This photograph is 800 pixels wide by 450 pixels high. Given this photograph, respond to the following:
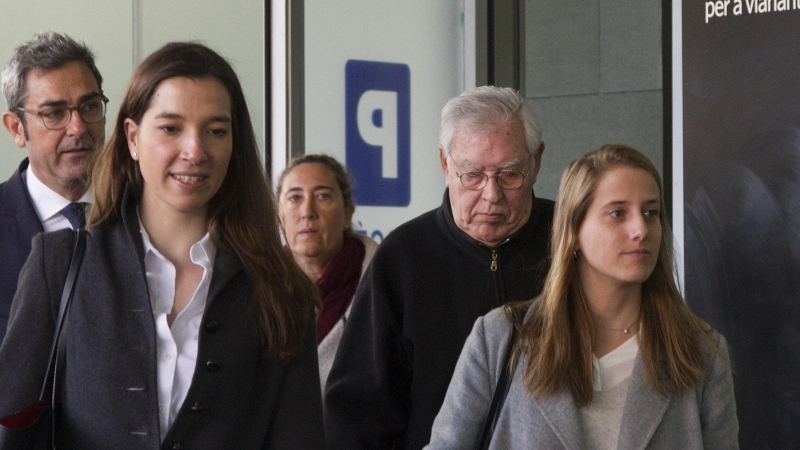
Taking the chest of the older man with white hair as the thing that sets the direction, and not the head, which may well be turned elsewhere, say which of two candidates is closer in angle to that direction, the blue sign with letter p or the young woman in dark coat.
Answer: the young woman in dark coat

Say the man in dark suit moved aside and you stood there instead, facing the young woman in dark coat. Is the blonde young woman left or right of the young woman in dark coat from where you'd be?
left

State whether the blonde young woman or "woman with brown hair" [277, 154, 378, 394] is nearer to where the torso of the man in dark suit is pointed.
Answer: the blonde young woman

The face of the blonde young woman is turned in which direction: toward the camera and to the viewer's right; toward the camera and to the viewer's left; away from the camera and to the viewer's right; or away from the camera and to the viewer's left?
toward the camera and to the viewer's right

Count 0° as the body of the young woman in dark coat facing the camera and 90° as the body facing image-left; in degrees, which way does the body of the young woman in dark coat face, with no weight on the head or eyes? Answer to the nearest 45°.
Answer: approximately 0°

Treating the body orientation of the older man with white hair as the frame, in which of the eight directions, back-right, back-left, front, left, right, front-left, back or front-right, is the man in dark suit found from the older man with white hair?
right

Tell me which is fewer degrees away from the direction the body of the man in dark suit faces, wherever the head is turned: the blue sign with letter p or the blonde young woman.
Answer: the blonde young woman

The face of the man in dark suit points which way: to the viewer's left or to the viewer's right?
to the viewer's right
